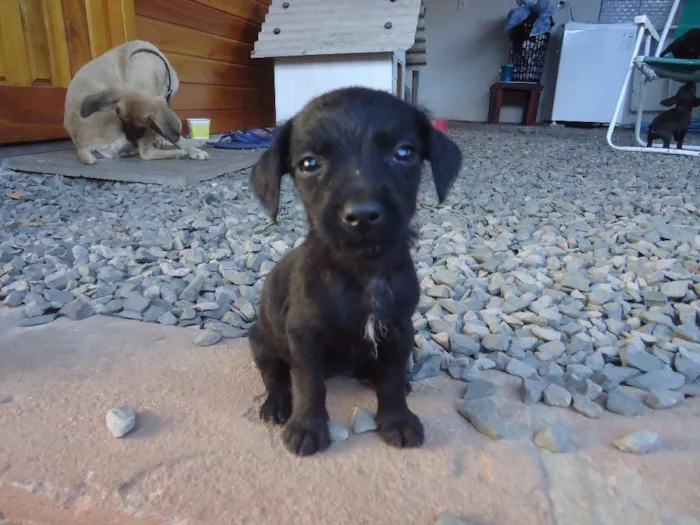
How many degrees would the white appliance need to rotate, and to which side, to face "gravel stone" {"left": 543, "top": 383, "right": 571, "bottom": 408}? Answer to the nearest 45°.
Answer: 0° — it already faces it

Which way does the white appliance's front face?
toward the camera

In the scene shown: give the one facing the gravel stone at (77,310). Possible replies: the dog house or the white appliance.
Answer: the white appliance

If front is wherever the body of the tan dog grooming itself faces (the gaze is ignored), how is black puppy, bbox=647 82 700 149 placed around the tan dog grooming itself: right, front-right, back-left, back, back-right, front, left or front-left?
front-left

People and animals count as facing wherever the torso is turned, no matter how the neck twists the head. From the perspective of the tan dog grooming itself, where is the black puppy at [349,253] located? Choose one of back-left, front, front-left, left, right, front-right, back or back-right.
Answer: front-right

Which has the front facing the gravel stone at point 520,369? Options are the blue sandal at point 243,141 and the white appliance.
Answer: the white appliance

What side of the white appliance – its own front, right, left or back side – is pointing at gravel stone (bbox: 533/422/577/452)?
front

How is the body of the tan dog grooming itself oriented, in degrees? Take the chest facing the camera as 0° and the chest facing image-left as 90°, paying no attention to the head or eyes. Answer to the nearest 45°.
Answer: approximately 315°

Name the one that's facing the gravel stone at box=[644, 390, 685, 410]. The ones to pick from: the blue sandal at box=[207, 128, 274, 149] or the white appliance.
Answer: the white appliance

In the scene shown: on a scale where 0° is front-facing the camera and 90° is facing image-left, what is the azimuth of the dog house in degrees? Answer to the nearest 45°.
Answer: approximately 270°

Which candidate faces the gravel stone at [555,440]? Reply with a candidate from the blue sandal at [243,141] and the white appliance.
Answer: the white appliance

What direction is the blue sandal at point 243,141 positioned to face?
to the viewer's left
